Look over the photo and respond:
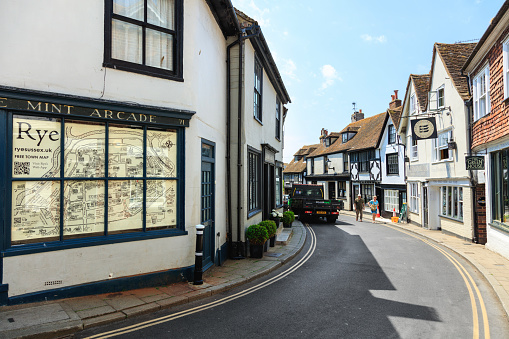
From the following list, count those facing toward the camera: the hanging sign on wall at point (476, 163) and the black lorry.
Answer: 1

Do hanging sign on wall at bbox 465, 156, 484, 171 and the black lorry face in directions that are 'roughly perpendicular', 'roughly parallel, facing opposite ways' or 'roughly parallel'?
roughly parallel, facing opposite ways

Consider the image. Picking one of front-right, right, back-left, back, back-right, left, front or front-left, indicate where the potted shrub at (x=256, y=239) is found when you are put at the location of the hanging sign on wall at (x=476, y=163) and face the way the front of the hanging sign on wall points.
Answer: front-right

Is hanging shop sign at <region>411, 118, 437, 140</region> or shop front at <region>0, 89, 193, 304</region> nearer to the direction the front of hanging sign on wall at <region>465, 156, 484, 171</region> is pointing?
the shop front

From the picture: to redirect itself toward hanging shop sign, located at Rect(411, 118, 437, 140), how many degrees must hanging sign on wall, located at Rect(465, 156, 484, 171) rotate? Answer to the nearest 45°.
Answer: approximately 135° to its right
